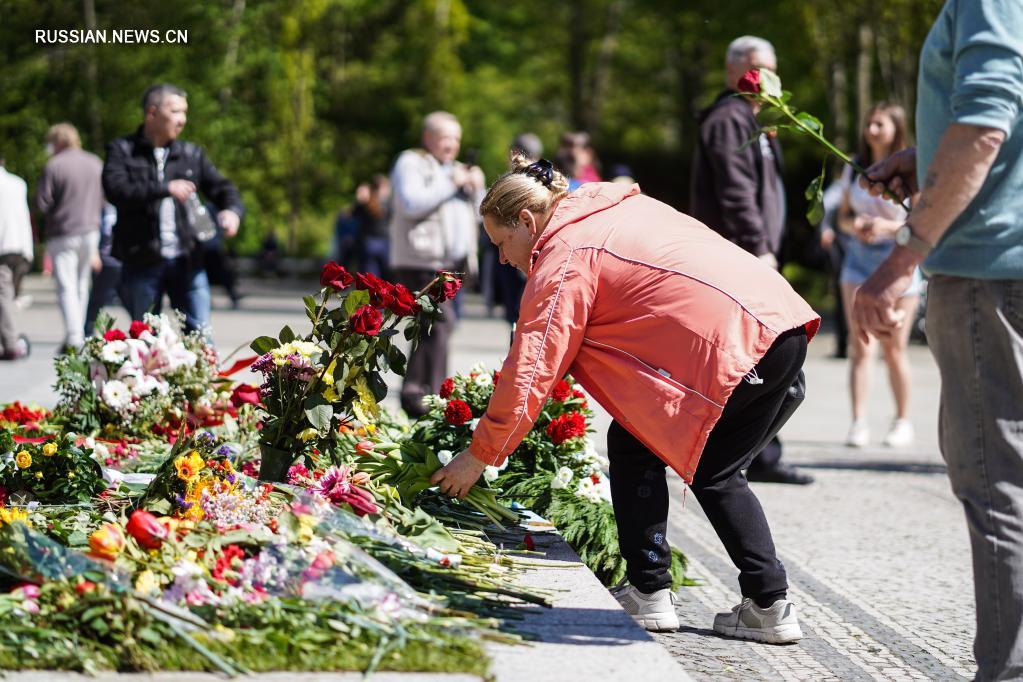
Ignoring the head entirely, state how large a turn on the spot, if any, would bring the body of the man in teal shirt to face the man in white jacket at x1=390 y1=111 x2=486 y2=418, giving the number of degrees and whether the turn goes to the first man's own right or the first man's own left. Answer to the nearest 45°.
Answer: approximately 45° to the first man's own right

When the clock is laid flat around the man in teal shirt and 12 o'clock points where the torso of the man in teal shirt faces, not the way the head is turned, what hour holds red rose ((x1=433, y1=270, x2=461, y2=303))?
The red rose is roughly at 1 o'clock from the man in teal shirt.

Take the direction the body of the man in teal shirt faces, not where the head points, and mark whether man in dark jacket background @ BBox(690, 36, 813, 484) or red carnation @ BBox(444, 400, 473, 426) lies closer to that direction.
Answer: the red carnation

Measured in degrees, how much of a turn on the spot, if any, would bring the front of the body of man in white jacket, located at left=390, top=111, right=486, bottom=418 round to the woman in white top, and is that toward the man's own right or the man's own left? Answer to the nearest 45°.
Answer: approximately 45° to the man's own left

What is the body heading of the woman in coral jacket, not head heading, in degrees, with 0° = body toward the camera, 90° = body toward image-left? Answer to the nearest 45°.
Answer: approximately 90°

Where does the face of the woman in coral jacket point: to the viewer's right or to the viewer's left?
to the viewer's left

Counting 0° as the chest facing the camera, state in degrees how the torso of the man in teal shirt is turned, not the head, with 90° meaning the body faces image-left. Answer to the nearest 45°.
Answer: approximately 90°
